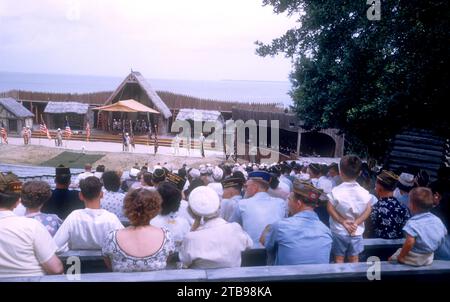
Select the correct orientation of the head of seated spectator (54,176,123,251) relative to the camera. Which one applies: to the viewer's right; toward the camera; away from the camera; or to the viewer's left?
away from the camera

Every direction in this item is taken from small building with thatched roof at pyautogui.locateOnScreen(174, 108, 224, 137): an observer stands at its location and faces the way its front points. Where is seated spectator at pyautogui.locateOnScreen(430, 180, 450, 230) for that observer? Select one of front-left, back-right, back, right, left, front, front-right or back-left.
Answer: front

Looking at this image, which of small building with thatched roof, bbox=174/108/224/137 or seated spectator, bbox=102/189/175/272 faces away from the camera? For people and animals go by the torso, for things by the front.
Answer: the seated spectator

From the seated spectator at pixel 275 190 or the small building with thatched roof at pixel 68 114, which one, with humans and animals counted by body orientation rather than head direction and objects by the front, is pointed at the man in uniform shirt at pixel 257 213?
the small building with thatched roof

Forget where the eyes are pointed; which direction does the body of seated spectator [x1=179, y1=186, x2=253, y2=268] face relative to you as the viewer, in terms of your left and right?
facing away from the viewer

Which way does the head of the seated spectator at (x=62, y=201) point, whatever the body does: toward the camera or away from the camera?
away from the camera

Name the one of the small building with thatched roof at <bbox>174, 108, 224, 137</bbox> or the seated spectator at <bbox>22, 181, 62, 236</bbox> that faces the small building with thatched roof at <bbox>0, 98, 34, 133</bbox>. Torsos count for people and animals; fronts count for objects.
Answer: the seated spectator

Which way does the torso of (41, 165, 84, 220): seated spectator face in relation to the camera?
away from the camera

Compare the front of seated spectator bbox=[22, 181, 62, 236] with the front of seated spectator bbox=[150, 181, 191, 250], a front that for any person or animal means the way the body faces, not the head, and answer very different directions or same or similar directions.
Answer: same or similar directions

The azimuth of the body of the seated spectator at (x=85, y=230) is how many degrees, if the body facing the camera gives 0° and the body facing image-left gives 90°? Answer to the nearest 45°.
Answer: approximately 180°

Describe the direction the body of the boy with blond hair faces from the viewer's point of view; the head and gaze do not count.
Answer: away from the camera

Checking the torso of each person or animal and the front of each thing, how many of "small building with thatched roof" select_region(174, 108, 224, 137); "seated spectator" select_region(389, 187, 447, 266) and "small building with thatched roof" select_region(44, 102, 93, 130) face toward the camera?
2

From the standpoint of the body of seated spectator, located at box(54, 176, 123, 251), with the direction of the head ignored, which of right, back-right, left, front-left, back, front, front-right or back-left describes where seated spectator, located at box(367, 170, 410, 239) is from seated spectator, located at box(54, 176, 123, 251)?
right

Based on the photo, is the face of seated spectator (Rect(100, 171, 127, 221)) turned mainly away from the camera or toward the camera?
away from the camera

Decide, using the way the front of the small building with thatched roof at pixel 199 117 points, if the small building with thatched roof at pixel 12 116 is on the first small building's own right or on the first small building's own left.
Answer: on the first small building's own right

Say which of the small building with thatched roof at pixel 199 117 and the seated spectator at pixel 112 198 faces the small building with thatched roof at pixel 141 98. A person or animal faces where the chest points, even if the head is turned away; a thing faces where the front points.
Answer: the seated spectator

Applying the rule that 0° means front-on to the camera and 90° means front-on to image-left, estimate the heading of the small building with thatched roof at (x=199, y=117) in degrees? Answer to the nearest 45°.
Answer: approximately 0°

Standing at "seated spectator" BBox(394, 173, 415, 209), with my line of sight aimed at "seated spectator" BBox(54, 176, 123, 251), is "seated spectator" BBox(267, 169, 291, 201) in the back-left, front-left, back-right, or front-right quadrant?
front-right

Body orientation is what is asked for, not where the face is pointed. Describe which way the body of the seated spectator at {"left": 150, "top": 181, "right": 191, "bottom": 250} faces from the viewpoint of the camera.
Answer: away from the camera
